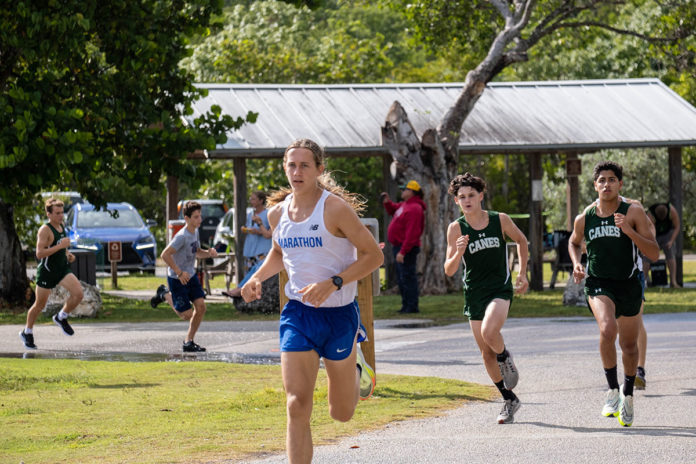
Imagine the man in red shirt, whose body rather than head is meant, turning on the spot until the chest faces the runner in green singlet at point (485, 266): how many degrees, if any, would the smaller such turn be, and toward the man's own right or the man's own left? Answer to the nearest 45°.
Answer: approximately 90° to the man's own left

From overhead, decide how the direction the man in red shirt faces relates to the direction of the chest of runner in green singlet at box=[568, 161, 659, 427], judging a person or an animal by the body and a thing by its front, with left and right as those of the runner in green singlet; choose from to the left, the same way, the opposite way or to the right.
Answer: to the right

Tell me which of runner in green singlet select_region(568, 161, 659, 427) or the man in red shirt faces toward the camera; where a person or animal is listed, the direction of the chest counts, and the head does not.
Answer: the runner in green singlet

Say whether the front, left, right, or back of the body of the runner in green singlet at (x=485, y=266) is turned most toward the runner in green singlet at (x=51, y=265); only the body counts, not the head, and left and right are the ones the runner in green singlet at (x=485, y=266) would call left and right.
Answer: right

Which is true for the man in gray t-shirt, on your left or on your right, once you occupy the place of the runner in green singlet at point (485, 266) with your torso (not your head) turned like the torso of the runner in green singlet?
on your right

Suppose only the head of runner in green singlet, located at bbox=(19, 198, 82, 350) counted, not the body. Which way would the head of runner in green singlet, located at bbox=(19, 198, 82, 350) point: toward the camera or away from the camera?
toward the camera

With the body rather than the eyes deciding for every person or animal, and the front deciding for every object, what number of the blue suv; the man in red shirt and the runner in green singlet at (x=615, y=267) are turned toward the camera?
2

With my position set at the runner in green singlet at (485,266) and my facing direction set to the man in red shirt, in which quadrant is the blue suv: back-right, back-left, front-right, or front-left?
front-left

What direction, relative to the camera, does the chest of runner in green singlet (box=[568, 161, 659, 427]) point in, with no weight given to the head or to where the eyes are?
toward the camera

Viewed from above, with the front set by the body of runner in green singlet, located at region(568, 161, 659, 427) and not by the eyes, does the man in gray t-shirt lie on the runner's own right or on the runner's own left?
on the runner's own right

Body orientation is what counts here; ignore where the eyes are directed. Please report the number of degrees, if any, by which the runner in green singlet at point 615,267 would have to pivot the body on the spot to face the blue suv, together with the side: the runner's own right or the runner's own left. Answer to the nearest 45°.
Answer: approximately 135° to the runner's own right

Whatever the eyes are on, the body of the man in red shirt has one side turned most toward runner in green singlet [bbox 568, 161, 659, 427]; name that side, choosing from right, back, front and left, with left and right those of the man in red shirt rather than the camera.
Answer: left

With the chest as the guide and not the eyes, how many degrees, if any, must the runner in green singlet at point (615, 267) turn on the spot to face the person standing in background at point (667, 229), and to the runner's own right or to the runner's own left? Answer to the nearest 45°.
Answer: approximately 180°

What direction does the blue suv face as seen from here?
toward the camera

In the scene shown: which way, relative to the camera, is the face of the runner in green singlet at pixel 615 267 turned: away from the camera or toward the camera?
toward the camera

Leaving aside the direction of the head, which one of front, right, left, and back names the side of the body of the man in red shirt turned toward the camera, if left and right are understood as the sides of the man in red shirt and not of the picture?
left

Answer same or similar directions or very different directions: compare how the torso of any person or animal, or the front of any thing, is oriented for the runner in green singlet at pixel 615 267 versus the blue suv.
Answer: same or similar directions
